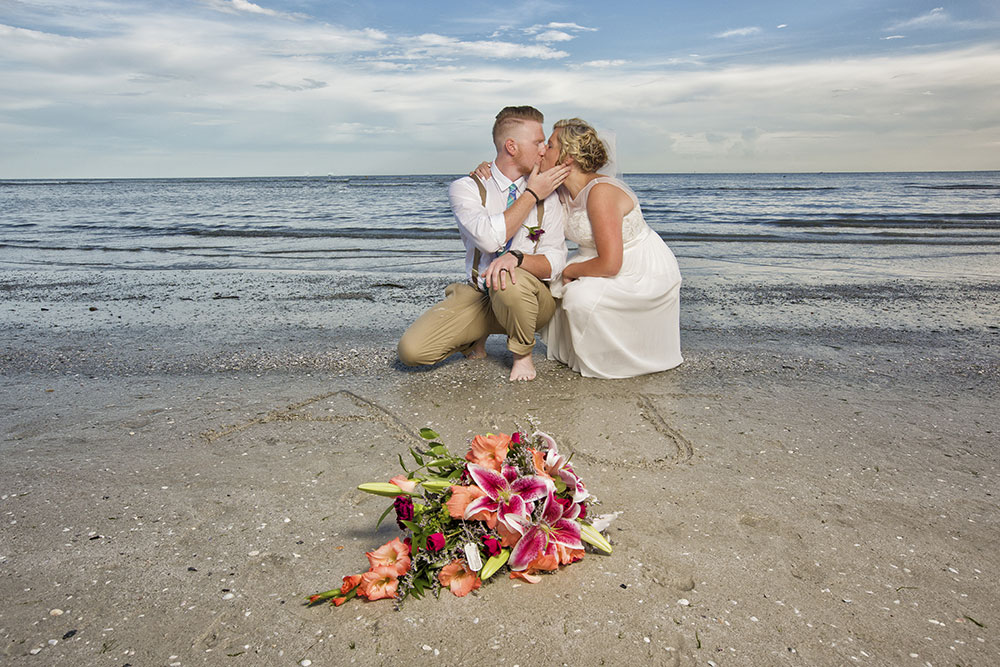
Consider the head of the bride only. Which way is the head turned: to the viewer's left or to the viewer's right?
to the viewer's left

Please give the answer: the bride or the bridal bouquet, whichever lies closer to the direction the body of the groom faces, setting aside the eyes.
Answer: the bridal bouquet

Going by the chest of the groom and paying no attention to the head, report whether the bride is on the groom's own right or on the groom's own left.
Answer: on the groom's own left

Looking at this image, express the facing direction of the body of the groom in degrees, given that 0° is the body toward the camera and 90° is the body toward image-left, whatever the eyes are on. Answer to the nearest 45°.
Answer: approximately 0°

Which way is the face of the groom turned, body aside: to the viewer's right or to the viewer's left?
to the viewer's right

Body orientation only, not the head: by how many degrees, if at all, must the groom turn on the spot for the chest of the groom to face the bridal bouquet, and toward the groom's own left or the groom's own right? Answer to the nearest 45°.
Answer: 0° — they already face it
